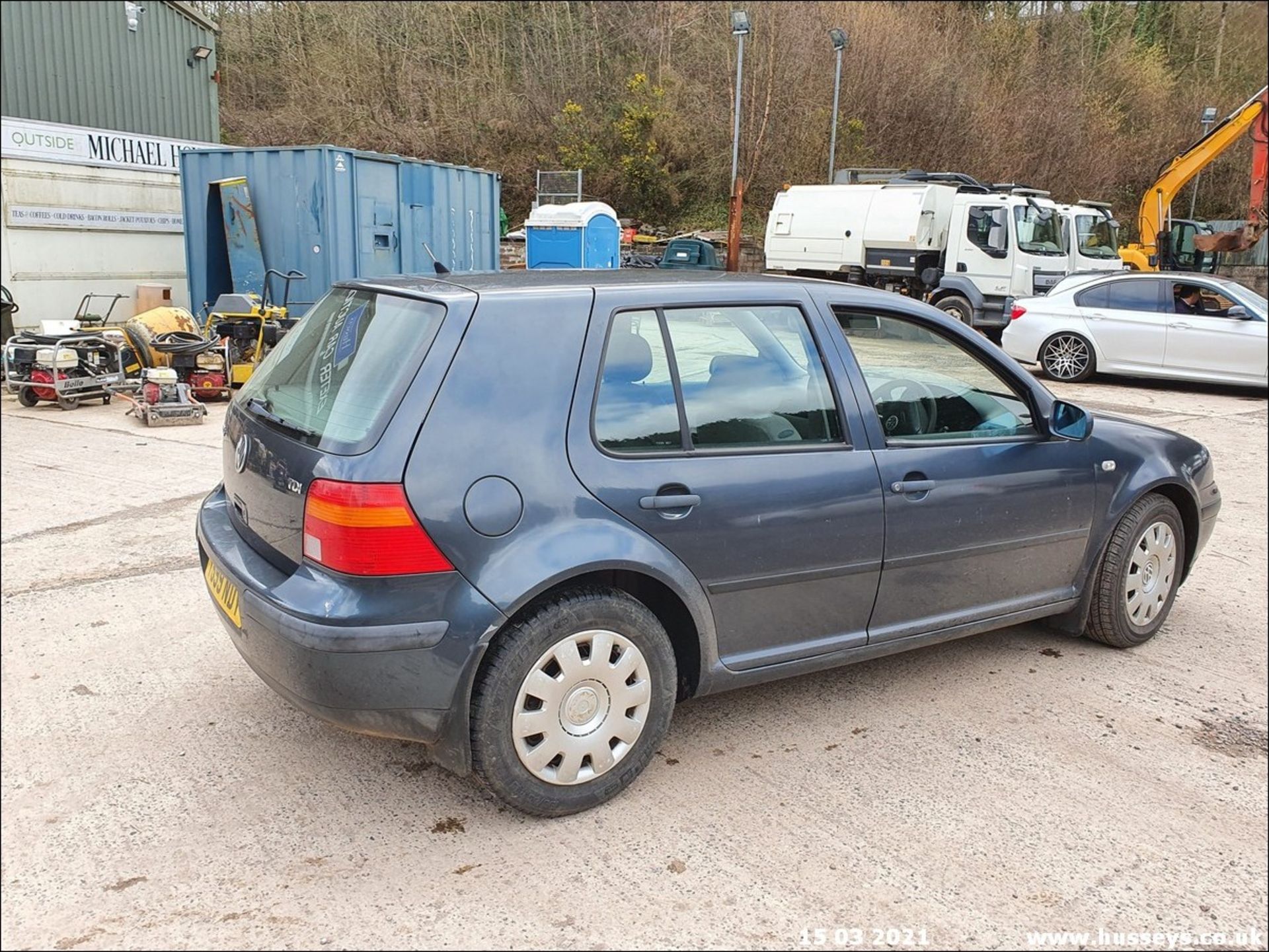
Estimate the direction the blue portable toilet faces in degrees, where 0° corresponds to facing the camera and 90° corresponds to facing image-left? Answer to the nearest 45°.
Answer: approximately 315°

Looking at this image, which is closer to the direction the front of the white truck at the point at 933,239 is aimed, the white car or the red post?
the white car

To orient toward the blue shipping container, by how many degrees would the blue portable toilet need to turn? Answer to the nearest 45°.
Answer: approximately 90° to its right

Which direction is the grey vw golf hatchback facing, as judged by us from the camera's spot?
facing away from the viewer and to the right of the viewer

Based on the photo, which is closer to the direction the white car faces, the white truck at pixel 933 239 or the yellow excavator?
the yellow excavator

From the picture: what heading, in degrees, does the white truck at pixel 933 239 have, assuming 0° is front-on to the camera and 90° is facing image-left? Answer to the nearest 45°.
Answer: approximately 315°

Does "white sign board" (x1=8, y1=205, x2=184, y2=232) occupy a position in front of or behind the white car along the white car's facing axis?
behind

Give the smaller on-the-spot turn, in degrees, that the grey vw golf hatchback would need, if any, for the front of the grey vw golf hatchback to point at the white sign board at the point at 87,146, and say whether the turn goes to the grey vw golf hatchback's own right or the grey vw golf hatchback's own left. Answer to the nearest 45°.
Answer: approximately 90° to the grey vw golf hatchback's own left

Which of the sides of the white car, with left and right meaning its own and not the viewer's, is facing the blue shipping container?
back

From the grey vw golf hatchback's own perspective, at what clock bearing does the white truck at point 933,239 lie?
The white truck is roughly at 11 o'clock from the grey vw golf hatchback.

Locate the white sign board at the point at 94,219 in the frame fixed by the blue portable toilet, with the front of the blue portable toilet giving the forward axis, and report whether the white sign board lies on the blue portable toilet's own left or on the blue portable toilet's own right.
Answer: on the blue portable toilet's own right

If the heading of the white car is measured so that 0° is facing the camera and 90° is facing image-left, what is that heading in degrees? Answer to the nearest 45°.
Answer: approximately 270°
